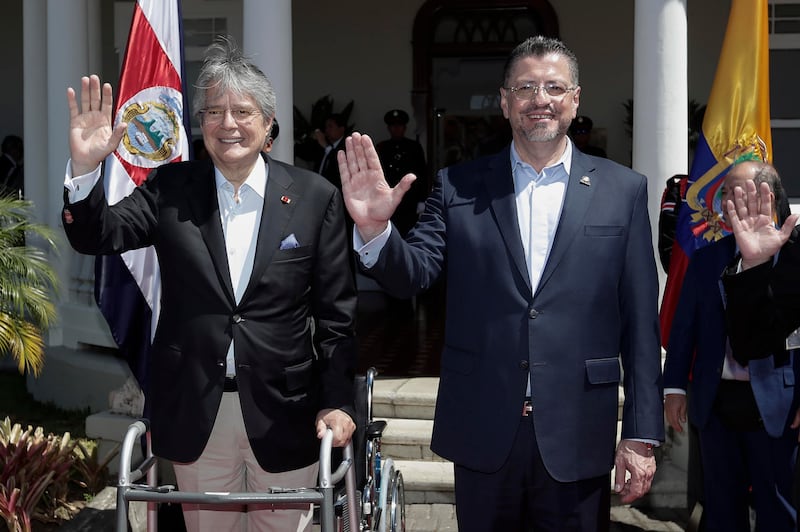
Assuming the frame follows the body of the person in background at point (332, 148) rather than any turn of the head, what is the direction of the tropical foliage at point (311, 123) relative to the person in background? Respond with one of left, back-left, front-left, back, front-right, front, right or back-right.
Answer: back-right

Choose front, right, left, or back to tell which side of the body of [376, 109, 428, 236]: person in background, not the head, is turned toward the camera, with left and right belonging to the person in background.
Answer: front

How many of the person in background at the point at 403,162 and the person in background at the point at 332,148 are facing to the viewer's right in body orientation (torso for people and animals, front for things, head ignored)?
0

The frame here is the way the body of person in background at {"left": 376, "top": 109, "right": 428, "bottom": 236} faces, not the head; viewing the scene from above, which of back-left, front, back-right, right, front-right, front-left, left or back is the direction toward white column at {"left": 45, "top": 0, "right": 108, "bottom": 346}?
front-right

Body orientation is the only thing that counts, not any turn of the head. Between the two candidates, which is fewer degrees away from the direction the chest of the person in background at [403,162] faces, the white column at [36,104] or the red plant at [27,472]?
the red plant

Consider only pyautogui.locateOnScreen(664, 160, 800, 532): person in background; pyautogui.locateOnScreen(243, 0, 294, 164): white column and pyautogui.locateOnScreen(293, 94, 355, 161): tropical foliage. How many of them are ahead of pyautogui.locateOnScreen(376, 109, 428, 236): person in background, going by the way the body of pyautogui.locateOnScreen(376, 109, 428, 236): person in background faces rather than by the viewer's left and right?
2

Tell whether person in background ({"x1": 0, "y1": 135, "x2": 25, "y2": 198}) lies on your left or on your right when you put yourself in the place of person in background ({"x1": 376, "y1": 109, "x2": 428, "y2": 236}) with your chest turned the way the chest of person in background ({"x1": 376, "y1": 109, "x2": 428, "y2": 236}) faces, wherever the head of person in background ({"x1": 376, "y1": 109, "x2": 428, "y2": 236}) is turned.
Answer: on your right

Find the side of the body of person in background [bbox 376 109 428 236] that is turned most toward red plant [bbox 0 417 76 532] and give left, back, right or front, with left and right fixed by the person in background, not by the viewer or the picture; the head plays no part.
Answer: front

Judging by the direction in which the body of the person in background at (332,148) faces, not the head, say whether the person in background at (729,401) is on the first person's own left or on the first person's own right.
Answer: on the first person's own left

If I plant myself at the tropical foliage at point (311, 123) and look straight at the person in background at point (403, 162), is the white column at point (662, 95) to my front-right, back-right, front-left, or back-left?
front-right

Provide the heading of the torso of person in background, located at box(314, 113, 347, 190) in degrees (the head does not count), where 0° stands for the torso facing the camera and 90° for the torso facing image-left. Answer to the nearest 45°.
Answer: approximately 45°

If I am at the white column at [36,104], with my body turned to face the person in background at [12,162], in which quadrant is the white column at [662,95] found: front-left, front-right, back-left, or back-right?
back-right

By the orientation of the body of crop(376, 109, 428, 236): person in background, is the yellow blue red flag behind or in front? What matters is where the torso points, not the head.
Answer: in front

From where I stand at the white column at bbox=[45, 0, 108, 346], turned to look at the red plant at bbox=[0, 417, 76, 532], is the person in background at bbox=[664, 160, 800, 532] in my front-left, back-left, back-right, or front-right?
front-left

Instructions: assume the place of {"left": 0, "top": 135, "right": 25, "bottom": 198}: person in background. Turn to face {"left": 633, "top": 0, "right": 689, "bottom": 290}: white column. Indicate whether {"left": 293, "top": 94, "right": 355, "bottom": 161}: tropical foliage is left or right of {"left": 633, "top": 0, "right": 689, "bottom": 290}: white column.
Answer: left
